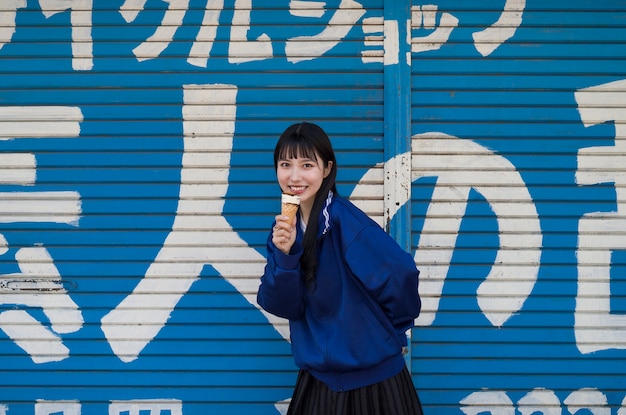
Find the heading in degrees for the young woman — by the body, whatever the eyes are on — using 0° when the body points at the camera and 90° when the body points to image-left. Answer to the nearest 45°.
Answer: approximately 45°
